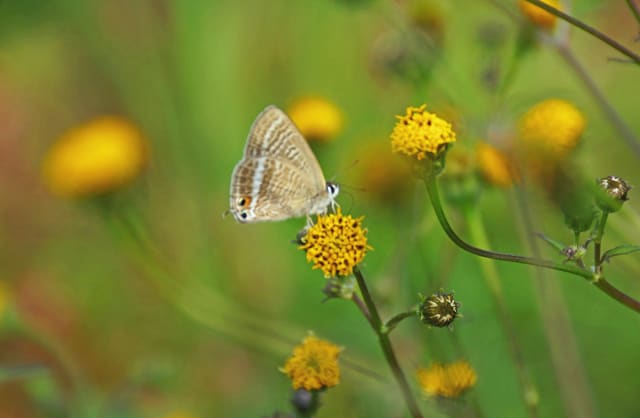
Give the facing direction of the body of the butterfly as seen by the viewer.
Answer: to the viewer's right

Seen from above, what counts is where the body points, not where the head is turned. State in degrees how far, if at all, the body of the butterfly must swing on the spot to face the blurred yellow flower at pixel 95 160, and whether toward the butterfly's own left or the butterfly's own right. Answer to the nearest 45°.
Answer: approximately 135° to the butterfly's own left
